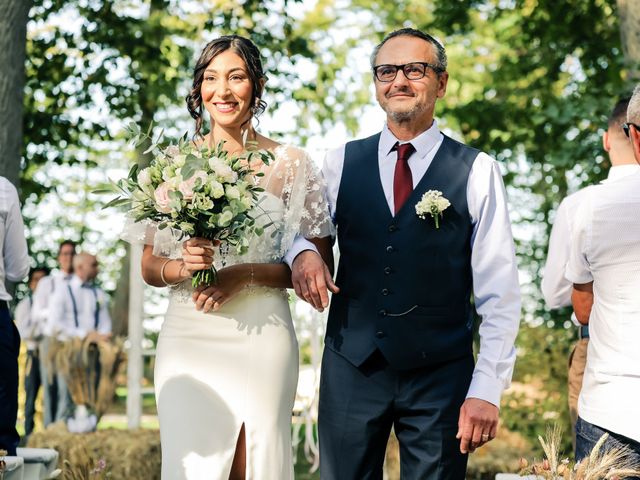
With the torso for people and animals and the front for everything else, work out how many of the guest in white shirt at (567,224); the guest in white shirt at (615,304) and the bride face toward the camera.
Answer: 1

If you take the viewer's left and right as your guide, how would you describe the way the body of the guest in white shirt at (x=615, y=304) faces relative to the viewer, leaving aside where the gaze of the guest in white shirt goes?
facing away from the viewer and to the left of the viewer

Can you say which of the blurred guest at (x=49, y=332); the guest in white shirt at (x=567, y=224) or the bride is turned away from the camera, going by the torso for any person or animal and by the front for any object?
the guest in white shirt

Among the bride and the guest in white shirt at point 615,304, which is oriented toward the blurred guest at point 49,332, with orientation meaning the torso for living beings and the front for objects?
the guest in white shirt

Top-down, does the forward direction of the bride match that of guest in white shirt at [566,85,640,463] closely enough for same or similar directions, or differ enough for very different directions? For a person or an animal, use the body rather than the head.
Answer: very different directions

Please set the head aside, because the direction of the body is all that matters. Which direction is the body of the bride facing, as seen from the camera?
toward the camera

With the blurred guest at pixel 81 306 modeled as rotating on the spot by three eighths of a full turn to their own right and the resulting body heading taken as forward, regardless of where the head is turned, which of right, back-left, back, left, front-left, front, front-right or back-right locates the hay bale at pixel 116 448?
left

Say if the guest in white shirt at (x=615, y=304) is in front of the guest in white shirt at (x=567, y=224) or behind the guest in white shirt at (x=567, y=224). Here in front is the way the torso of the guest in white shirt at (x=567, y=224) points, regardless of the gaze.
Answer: behind

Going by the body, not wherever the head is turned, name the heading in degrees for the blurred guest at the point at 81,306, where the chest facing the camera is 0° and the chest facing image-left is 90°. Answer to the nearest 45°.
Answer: approximately 315°
